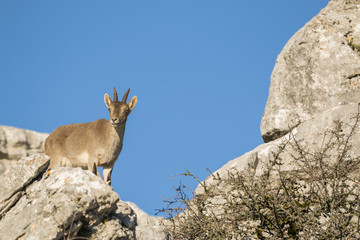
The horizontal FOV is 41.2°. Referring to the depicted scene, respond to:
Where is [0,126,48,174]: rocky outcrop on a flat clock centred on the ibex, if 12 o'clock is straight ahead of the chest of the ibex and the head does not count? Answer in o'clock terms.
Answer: The rocky outcrop is roughly at 7 o'clock from the ibex.

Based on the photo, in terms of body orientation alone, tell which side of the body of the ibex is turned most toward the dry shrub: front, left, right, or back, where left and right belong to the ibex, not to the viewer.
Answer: front

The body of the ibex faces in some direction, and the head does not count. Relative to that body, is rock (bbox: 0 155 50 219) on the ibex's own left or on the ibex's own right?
on the ibex's own right

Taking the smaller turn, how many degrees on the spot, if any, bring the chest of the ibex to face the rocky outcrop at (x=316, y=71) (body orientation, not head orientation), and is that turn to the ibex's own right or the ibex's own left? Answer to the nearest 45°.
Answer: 0° — it already faces it

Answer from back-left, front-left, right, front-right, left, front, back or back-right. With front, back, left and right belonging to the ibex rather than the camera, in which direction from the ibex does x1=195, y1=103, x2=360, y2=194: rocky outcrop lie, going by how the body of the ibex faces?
front

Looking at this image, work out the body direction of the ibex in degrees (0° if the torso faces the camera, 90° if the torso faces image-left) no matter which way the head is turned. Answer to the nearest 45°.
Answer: approximately 315°
